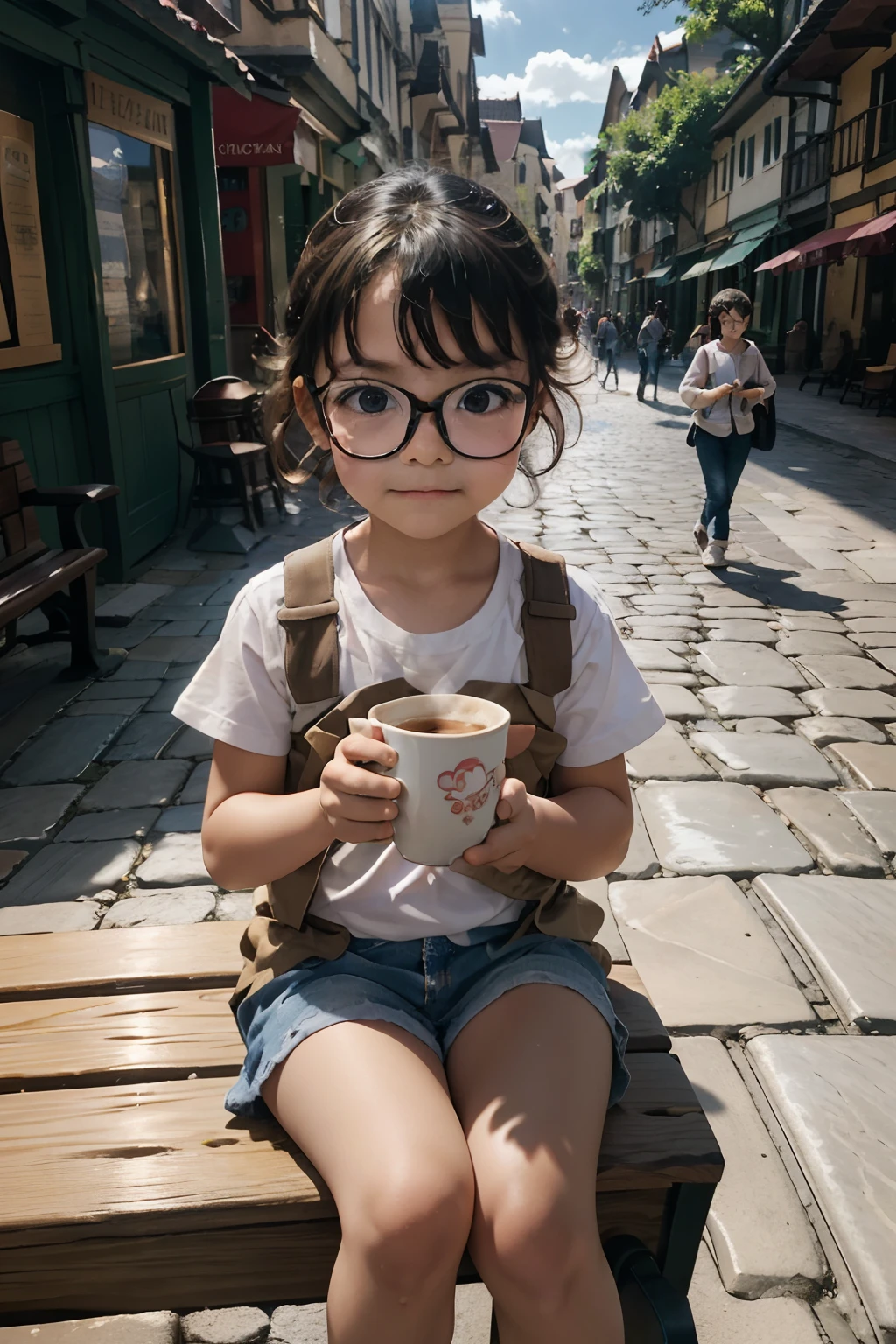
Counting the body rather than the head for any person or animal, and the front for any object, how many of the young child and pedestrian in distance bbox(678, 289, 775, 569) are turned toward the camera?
2

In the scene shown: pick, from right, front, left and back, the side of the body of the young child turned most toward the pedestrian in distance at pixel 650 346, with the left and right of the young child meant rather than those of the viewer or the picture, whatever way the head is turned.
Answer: back

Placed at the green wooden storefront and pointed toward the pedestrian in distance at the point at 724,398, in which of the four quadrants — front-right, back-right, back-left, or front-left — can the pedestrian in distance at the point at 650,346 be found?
front-left

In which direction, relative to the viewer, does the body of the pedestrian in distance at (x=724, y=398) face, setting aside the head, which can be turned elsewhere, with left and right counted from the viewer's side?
facing the viewer

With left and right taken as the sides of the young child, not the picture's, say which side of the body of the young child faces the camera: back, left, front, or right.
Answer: front

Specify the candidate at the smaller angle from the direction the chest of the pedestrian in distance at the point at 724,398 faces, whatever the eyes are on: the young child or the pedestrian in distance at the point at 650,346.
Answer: the young child

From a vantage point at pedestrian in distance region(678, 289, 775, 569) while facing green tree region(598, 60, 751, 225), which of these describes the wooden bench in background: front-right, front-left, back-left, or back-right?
back-left

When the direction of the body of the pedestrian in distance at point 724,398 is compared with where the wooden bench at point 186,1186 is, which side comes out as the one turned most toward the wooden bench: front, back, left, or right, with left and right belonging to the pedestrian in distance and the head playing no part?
front

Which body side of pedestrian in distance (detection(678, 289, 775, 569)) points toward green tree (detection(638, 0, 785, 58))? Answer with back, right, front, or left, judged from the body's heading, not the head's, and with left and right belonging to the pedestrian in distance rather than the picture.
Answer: back

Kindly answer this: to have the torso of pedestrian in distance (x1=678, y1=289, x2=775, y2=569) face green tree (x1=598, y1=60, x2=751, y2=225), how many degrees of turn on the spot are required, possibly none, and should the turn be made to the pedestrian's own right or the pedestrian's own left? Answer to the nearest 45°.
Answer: approximately 180°

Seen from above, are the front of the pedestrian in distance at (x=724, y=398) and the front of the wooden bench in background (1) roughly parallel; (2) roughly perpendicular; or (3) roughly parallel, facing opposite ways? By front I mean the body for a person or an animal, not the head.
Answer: roughly perpendicular

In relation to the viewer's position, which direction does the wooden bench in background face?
facing the viewer and to the right of the viewer

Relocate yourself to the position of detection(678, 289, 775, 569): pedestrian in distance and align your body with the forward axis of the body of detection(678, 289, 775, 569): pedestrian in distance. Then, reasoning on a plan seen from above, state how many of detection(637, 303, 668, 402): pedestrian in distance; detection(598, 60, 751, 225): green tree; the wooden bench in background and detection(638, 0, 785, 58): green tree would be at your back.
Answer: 3

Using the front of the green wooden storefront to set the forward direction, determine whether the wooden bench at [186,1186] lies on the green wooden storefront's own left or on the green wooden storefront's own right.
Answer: on the green wooden storefront's own right
